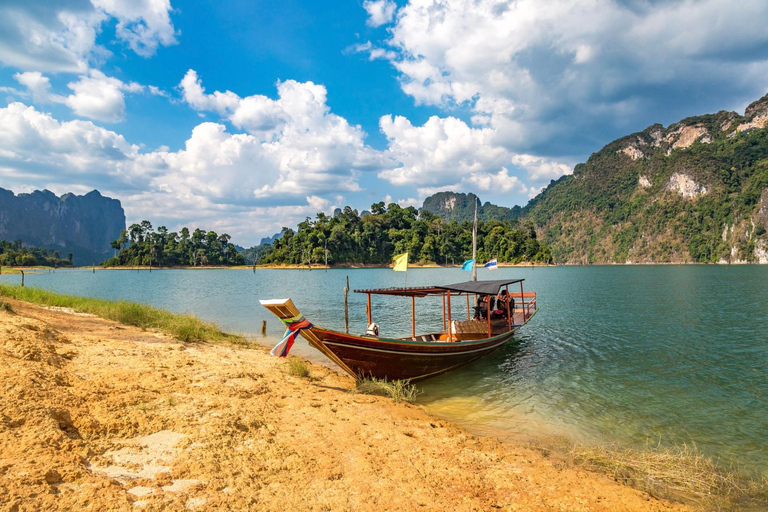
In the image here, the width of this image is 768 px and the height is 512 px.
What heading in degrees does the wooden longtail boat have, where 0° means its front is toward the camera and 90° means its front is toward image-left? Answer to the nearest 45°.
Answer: approximately 45°
